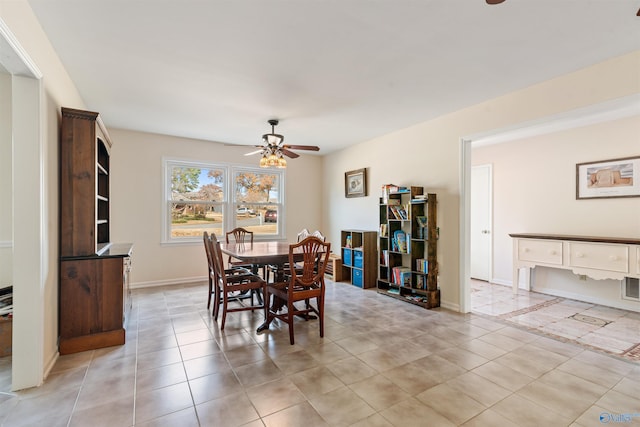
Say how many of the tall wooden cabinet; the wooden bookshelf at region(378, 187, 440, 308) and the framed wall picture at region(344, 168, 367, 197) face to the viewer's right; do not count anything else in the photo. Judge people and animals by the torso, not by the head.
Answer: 1

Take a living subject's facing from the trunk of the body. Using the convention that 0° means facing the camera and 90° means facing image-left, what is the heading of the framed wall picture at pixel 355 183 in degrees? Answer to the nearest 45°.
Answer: approximately 45°

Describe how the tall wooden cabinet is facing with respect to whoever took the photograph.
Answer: facing to the right of the viewer

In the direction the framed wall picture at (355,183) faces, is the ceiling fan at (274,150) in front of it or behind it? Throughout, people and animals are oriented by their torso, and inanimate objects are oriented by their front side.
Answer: in front

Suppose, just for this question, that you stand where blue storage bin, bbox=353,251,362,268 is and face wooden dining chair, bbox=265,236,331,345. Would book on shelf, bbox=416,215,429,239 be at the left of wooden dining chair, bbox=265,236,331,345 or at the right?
left

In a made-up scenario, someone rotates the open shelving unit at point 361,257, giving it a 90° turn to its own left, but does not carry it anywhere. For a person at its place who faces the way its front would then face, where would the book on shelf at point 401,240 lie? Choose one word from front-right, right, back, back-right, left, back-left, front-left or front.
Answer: front

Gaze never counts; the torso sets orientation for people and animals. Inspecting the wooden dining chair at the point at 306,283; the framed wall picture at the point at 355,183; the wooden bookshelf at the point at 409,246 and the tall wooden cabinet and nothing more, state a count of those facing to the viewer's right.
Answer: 1

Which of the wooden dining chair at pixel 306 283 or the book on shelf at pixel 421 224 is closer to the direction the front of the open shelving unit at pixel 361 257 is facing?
the wooden dining chair

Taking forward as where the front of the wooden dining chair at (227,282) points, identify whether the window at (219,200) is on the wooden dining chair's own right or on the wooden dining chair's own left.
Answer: on the wooden dining chair's own left

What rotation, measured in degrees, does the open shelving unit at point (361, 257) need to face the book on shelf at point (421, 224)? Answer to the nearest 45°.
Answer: approximately 90° to its left

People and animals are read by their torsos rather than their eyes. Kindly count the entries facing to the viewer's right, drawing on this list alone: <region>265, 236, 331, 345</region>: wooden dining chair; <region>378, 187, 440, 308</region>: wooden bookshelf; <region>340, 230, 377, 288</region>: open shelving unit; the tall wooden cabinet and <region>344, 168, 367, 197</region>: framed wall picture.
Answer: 1

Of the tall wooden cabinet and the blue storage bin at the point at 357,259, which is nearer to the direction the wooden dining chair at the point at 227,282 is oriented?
the blue storage bin

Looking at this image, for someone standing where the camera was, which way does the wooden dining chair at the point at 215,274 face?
facing to the right of the viewer

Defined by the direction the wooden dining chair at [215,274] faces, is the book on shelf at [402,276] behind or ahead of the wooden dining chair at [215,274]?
ahead

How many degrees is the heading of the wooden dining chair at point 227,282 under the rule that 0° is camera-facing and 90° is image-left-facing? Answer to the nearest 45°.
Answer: approximately 225°
